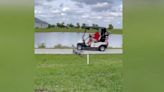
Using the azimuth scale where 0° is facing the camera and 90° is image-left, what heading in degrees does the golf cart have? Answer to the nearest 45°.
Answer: approximately 90°

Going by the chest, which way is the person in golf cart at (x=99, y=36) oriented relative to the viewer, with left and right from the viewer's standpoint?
facing to the left of the viewer
